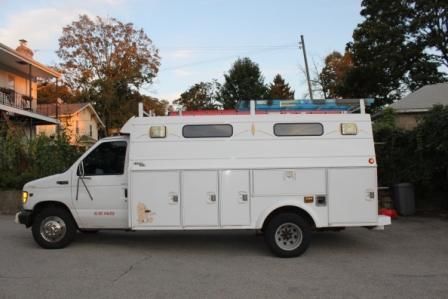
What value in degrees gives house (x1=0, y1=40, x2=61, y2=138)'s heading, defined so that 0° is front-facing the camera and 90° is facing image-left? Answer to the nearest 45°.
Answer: approximately 315°

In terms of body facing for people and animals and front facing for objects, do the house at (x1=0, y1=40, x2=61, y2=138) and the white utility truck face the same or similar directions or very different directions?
very different directions

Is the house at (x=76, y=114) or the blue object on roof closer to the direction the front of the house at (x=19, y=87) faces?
the blue object on roof

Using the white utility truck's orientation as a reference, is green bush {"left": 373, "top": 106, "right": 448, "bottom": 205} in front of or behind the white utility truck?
behind

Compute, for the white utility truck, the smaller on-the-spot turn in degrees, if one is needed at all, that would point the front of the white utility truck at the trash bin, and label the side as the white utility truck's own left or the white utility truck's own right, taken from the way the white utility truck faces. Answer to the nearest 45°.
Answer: approximately 135° to the white utility truck's own right

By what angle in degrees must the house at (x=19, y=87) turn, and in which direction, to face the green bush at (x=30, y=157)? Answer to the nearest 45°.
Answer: approximately 45° to its right

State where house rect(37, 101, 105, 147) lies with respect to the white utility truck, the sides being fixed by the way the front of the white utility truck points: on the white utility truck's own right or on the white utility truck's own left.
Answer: on the white utility truck's own right

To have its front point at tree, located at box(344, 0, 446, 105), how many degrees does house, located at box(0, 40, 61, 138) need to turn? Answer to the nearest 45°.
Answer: approximately 45° to its left

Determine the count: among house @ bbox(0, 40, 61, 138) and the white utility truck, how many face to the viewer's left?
1

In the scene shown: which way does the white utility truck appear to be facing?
to the viewer's left
